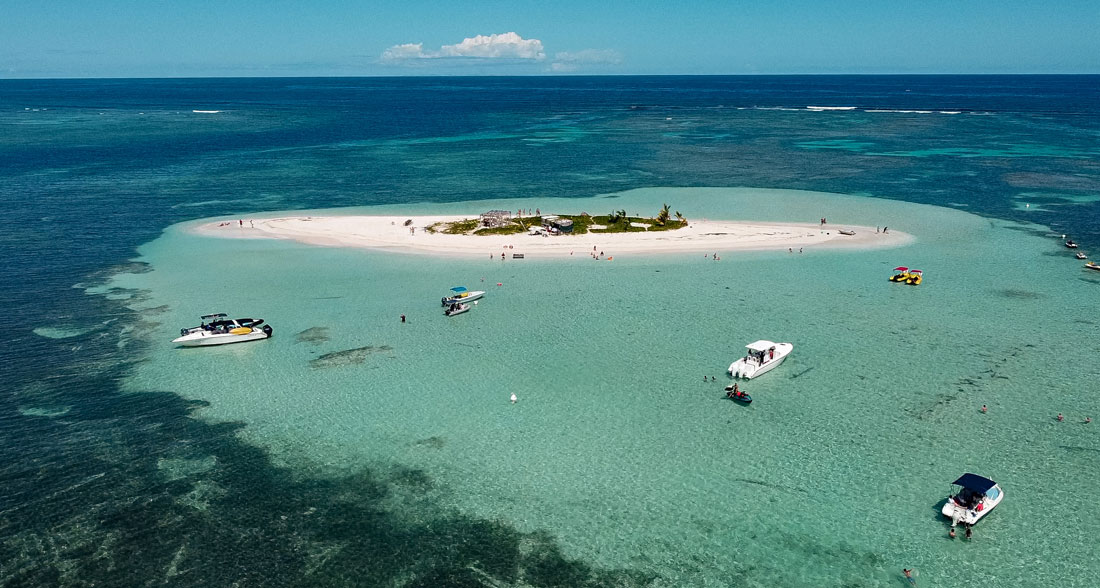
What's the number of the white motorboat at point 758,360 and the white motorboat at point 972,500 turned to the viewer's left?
0

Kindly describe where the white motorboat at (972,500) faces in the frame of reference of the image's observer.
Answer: facing away from the viewer and to the right of the viewer

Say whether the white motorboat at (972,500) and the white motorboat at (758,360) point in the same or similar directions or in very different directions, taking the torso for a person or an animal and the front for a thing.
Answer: same or similar directions

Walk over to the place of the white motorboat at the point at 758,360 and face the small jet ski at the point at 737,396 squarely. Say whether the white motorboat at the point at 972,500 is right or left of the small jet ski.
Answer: left

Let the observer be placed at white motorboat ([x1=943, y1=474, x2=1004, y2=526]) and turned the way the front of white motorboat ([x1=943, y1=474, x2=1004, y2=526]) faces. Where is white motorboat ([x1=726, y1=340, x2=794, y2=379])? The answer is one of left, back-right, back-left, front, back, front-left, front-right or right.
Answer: left

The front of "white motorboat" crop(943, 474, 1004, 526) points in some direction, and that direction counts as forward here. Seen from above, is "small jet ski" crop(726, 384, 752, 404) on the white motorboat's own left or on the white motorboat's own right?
on the white motorboat's own left

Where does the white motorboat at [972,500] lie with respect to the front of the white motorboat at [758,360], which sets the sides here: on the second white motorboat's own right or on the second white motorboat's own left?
on the second white motorboat's own right

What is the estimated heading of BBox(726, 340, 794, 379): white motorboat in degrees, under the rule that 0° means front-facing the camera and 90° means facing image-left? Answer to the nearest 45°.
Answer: approximately 225°

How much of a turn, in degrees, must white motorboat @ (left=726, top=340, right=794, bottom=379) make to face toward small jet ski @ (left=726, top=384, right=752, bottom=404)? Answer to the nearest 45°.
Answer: approximately 135° to its right
